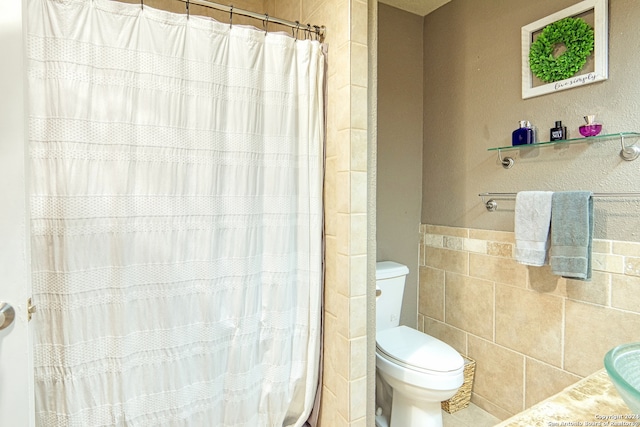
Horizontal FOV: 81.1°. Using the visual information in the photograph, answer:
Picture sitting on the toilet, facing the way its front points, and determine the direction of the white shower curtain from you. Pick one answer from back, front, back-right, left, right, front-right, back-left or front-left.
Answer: right

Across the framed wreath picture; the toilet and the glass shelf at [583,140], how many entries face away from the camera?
0

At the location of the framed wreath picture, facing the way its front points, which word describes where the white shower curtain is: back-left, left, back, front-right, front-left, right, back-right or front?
front

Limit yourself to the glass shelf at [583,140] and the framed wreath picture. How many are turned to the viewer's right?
0

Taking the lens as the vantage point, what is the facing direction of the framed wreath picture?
facing the viewer and to the left of the viewer

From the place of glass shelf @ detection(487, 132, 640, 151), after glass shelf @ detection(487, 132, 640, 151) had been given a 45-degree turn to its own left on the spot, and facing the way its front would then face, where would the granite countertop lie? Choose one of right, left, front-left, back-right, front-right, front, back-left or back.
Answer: front

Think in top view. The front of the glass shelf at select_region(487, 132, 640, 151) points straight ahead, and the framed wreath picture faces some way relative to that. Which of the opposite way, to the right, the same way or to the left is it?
the same way

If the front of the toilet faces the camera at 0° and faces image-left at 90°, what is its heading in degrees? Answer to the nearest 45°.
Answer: approximately 315°

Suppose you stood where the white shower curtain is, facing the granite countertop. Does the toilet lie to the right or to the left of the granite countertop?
left
